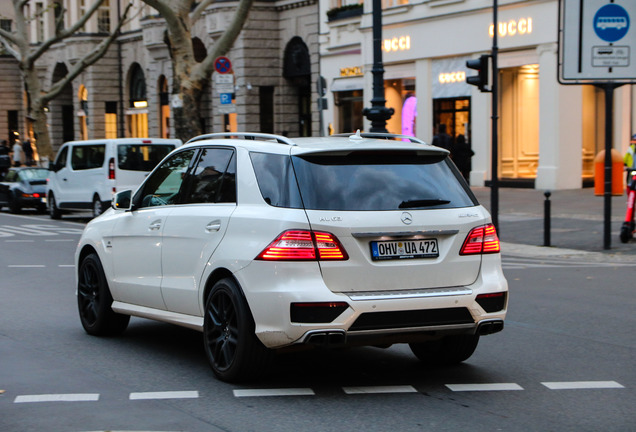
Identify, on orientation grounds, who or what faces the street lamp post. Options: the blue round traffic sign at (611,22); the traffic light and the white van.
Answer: the traffic light

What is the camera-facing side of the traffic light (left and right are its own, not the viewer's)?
left

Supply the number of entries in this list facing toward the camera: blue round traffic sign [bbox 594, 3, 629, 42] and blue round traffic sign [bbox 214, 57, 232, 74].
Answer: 2

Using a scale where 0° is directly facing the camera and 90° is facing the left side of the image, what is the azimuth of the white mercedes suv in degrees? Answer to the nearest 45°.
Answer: approximately 135°

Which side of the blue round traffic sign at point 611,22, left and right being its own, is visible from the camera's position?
front

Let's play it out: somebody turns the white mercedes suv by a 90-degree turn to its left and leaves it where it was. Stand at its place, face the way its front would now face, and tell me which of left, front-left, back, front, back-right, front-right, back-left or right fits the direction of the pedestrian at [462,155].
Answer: back-right

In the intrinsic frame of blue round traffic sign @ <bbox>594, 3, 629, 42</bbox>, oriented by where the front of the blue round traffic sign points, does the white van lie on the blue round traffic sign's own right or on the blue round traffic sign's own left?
on the blue round traffic sign's own right

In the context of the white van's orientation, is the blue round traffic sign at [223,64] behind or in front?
behind

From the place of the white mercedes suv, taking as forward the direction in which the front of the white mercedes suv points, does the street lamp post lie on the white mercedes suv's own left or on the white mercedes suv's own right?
on the white mercedes suv's own right

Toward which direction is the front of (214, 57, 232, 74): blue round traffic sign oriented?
toward the camera

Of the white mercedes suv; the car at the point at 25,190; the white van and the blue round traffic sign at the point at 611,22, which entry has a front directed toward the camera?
the blue round traffic sign

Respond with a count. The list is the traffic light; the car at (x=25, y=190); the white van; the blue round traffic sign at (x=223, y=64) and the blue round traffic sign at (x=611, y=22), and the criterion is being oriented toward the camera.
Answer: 2

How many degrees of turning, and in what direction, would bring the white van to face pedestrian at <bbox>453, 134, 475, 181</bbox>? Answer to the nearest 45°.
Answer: approximately 135° to its right
